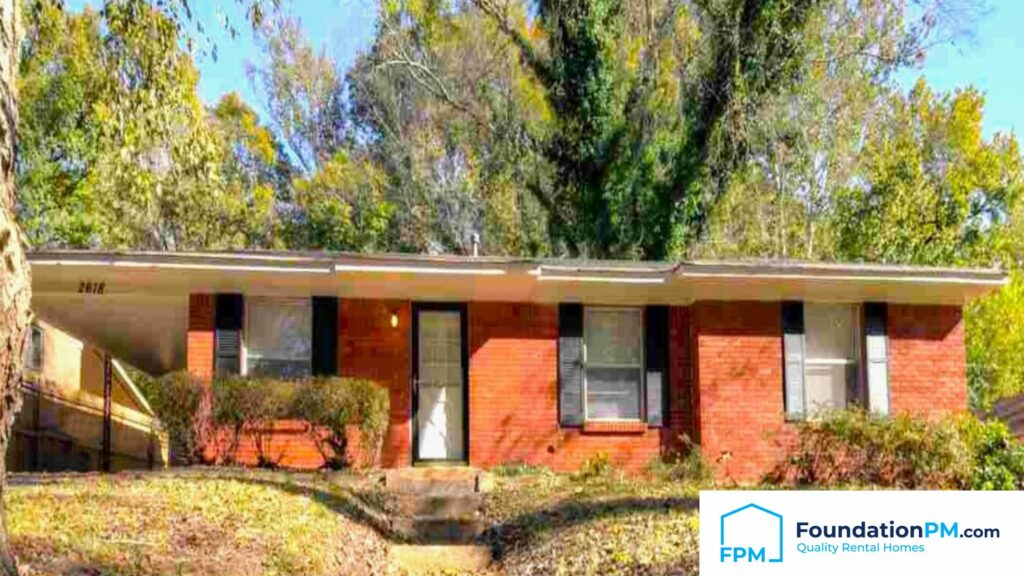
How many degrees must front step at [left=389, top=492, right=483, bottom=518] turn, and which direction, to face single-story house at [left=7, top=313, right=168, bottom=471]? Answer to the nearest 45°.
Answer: approximately 135° to its right

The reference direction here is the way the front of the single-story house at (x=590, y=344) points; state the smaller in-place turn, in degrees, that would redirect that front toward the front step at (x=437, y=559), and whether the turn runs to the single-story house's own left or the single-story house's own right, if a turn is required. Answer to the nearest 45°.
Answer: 0° — it already faces it

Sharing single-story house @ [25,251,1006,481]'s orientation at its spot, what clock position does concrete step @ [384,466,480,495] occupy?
The concrete step is roughly at 1 o'clock from the single-story house.

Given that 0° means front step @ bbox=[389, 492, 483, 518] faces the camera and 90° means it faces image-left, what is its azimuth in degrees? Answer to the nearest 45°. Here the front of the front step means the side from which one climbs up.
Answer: approximately 0°

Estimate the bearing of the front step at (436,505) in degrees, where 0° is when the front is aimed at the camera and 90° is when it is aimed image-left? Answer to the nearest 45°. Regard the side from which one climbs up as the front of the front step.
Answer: approximately 0°

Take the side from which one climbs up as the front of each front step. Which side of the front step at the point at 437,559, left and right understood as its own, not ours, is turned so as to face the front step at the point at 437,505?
back

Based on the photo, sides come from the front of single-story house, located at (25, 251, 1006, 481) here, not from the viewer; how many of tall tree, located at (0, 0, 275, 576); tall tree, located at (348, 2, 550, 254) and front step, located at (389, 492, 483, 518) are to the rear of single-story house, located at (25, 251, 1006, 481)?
1

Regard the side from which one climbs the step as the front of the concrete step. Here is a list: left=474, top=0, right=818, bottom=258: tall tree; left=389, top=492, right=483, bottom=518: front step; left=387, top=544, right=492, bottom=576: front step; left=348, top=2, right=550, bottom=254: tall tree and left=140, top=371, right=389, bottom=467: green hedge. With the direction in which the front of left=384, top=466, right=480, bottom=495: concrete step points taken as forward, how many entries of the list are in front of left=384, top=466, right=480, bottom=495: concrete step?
2

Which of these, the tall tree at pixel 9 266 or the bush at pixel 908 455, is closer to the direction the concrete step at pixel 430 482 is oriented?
the tall tree
